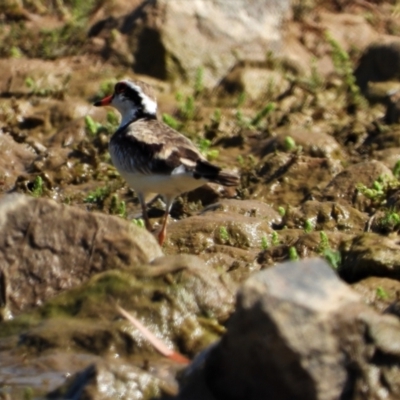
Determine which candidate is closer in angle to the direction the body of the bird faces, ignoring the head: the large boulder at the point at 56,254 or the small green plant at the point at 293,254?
the large boulder

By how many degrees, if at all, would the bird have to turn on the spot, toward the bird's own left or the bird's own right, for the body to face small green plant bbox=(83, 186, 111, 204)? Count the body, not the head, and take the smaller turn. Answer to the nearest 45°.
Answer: approximately 45° to the bird's own right

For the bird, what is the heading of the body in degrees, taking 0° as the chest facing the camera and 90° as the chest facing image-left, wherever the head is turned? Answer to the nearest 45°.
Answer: approximately 90°

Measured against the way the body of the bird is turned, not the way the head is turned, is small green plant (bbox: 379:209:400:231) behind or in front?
behind

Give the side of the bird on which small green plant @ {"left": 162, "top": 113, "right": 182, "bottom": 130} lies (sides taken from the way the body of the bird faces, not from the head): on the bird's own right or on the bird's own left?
on the bird's own right

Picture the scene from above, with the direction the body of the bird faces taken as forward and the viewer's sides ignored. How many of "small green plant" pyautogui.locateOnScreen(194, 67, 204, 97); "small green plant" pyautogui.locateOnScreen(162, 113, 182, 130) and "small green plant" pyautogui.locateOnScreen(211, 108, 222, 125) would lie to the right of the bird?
3

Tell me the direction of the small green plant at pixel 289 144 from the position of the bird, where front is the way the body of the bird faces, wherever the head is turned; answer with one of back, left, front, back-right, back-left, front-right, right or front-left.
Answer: back-right

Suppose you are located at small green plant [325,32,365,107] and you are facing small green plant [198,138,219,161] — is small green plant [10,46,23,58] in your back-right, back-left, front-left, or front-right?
front-right

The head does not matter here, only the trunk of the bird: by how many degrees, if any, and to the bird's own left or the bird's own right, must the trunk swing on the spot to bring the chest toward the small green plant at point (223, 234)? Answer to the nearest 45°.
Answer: approximately 135° to the bird's own left

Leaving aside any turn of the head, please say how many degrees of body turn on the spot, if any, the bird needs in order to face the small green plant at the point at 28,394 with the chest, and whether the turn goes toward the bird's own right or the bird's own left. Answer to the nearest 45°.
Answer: approximately 90° to the bird's own left

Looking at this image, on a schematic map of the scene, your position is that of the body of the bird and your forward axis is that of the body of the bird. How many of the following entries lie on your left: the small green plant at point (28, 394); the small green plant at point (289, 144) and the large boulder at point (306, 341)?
2

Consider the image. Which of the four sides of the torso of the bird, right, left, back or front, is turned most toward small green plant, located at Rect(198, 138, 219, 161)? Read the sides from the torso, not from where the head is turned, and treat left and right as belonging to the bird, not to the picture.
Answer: right

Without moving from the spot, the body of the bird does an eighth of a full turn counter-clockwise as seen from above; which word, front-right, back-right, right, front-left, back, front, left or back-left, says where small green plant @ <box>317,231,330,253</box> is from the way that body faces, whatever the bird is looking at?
left

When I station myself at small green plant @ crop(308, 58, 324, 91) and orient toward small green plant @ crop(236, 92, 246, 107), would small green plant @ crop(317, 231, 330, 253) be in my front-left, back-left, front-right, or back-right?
front-left
